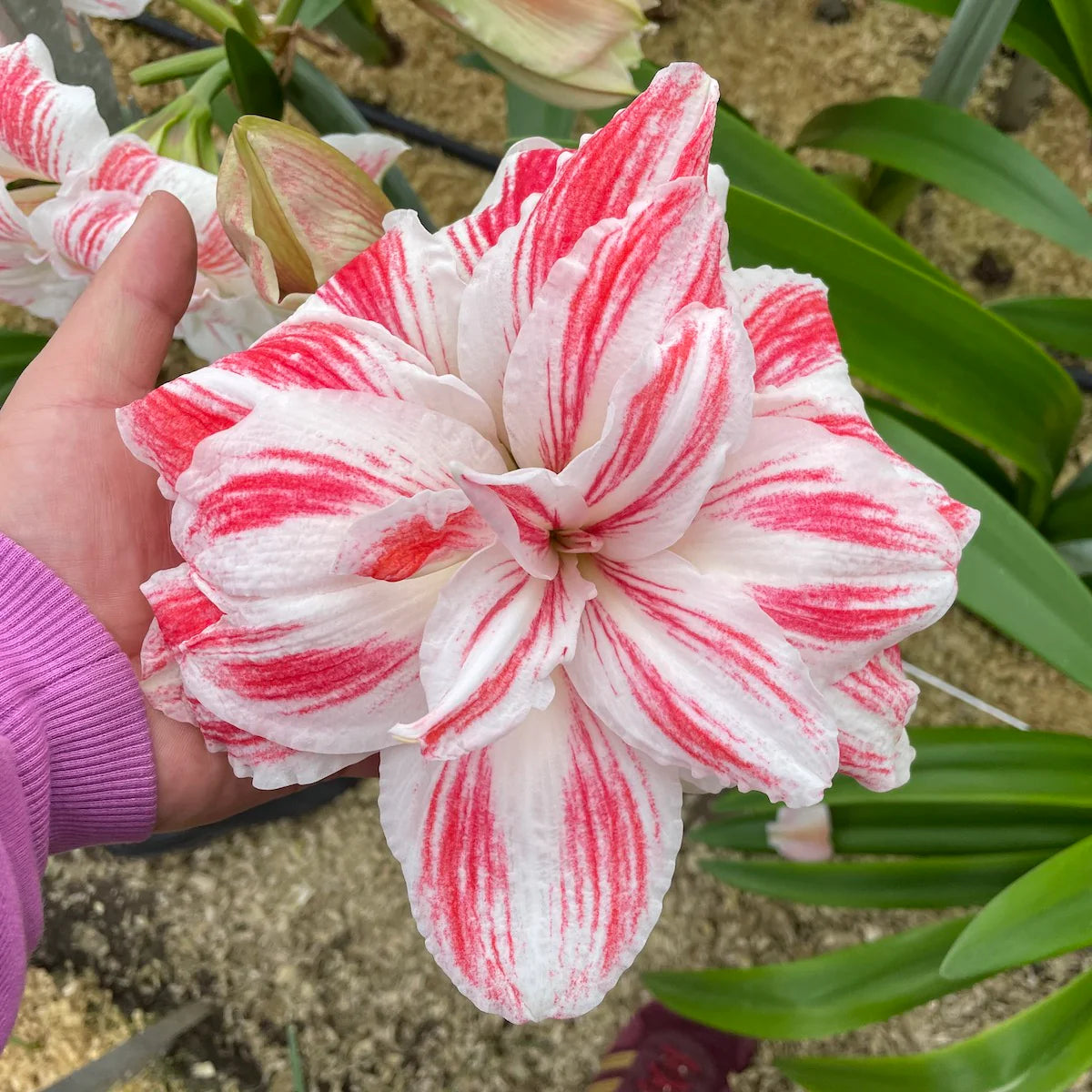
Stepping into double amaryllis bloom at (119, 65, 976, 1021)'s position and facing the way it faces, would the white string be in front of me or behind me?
behind

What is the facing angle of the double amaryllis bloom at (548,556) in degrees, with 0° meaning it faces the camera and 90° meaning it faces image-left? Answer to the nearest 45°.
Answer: approximately 0°
